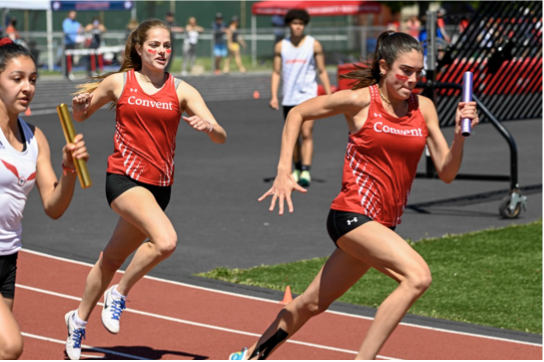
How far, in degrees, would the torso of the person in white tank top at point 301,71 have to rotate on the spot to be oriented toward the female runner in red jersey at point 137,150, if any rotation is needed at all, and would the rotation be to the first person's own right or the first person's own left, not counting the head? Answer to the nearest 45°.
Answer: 0° — they already face them

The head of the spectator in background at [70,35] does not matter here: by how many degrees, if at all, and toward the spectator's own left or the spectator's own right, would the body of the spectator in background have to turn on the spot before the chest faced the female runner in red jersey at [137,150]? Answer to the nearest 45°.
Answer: approximately 45° to the spectator's own right

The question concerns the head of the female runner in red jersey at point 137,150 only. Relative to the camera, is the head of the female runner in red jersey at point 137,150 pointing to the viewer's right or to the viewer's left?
to the viewer's right

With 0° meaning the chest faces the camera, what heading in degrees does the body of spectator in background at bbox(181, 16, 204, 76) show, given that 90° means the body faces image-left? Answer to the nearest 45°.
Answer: approximately 315°

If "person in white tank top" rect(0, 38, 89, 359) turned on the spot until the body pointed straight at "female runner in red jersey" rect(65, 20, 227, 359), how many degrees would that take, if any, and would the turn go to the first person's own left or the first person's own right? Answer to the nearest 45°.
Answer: approximately 90° to the first person's own left

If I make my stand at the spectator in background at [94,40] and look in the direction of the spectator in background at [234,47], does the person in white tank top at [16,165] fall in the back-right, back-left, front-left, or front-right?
back-right

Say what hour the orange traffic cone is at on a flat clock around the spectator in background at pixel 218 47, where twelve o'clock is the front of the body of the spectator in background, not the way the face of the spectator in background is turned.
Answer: The orange traffic cone is roughly at 12 o'clock from the spectator in background.

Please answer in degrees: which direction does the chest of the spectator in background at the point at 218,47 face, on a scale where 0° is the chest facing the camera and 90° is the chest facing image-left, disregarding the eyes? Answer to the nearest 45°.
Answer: approximately 0°

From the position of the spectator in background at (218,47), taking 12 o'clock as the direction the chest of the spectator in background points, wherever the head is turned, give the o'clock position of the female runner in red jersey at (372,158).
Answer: The female runner in red jersey is roughly at 12 o'clock from the spectator in background.

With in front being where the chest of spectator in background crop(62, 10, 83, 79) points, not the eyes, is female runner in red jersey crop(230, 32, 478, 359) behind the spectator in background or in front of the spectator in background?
in front
